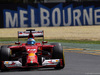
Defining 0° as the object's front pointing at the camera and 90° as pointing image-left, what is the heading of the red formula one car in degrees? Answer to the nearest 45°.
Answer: approximately 0°

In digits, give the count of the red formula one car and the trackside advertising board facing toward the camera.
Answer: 2

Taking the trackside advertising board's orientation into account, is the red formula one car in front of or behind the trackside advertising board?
in front

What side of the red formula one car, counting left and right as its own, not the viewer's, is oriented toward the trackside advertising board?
back
